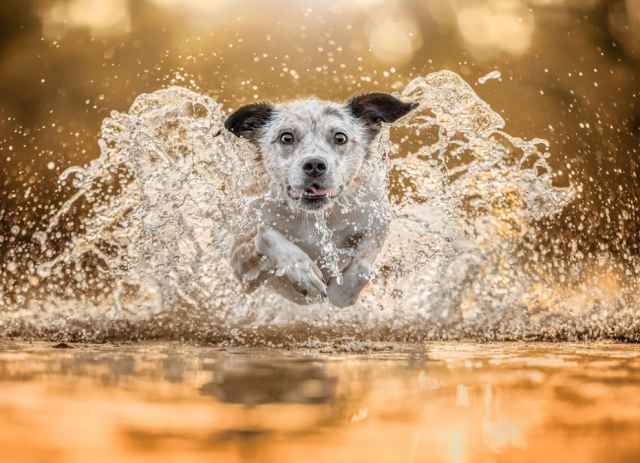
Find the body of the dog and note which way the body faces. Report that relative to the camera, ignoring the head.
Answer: toward the camera
